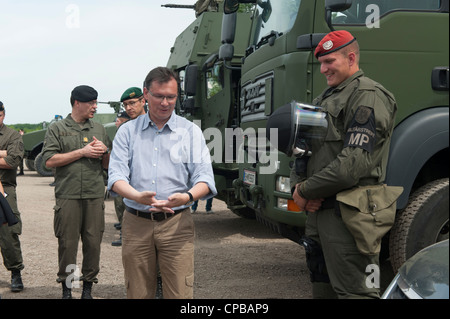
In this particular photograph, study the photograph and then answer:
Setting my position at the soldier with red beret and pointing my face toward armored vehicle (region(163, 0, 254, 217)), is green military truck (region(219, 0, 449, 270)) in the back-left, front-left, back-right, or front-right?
front-right

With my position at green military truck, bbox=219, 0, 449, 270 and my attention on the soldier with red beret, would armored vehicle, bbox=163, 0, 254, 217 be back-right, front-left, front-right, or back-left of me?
back-right

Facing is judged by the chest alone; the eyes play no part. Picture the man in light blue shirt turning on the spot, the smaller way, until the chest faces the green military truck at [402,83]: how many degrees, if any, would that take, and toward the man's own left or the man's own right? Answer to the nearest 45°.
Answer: approximately 135° to the man's own left

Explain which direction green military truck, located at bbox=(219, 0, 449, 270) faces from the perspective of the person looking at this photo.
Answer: facing the viewer and to the left of the viewer

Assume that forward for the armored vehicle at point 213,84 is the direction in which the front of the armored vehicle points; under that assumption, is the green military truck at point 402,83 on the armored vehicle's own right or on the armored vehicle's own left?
on the armored vehicle's own left

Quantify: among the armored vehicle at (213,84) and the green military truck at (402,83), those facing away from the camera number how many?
0

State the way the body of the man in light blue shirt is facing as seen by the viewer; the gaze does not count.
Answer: toward the camera

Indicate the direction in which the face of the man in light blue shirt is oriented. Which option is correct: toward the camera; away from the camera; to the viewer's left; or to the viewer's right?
toward the camera

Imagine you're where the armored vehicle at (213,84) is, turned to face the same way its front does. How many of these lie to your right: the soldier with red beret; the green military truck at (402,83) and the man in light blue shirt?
0

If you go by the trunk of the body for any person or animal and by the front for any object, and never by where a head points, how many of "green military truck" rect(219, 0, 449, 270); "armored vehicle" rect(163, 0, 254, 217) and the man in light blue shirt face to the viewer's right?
0

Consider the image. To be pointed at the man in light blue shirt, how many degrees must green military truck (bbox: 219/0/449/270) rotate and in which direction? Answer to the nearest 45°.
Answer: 0° — it already faces them

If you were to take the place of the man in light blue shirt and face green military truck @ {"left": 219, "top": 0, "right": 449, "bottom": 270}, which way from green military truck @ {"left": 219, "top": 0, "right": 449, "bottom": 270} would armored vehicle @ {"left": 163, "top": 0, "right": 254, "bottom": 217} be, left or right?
left

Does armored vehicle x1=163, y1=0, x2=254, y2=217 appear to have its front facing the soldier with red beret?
no

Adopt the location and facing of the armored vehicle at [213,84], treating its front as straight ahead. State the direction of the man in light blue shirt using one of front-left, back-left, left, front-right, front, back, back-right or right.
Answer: front-left

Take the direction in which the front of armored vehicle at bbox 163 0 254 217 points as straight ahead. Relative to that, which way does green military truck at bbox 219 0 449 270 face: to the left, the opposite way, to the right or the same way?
the same way

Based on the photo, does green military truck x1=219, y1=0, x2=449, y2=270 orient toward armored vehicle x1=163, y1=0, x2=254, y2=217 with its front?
no

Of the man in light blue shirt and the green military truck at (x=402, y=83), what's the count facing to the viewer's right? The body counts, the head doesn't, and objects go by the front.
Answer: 0

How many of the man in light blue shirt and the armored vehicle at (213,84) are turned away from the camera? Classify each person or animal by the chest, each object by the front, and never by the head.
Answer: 0
